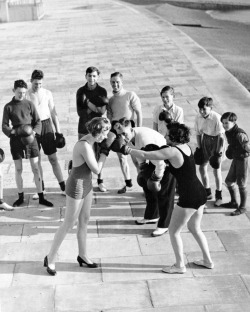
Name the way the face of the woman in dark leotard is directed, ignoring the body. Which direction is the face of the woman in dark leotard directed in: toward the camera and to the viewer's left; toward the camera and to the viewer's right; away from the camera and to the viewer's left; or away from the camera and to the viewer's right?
away from the camera and to the viewer's left

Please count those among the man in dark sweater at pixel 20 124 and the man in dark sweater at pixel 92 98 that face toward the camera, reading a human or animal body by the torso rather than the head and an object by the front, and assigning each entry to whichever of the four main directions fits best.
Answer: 2

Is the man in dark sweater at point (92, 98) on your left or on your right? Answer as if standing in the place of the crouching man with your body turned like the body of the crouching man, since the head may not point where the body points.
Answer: on your right

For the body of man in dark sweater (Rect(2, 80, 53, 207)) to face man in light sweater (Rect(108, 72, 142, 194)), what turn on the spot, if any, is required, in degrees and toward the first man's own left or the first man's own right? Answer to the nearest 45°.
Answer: approximately 90° to the first man's own left

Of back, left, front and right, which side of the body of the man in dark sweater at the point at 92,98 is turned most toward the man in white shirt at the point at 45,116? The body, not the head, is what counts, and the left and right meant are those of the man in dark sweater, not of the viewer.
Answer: right

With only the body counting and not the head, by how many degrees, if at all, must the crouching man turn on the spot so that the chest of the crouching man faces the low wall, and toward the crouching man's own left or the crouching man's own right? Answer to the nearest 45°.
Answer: approximately 135° to the crouching man's own right

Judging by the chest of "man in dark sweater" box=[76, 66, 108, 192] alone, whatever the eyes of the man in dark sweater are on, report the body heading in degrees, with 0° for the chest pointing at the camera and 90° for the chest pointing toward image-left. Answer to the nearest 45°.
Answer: approximately 0°
